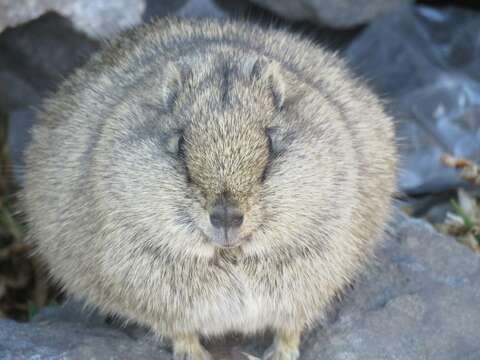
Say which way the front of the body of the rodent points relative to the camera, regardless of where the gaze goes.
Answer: toward the camera

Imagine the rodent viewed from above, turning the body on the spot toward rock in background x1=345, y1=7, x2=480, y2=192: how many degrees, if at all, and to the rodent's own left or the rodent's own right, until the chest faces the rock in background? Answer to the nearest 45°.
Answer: approximately 135° to the rodent's own left

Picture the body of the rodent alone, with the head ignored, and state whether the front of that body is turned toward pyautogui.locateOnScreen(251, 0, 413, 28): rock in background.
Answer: no

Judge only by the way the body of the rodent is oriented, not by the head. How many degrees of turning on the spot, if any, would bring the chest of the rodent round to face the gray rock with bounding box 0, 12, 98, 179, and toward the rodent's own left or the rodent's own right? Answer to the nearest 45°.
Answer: approximately 135° to the rodent's own right
